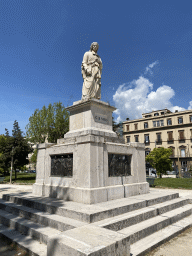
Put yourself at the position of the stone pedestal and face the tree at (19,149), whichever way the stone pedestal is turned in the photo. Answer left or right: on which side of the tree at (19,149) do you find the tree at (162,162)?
right

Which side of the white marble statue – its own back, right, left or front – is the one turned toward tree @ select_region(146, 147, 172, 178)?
left

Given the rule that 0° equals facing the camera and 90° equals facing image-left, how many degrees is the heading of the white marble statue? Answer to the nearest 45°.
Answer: approximately 315°

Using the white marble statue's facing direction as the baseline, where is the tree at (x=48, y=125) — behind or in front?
behind

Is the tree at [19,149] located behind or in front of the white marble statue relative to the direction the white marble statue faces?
behind
